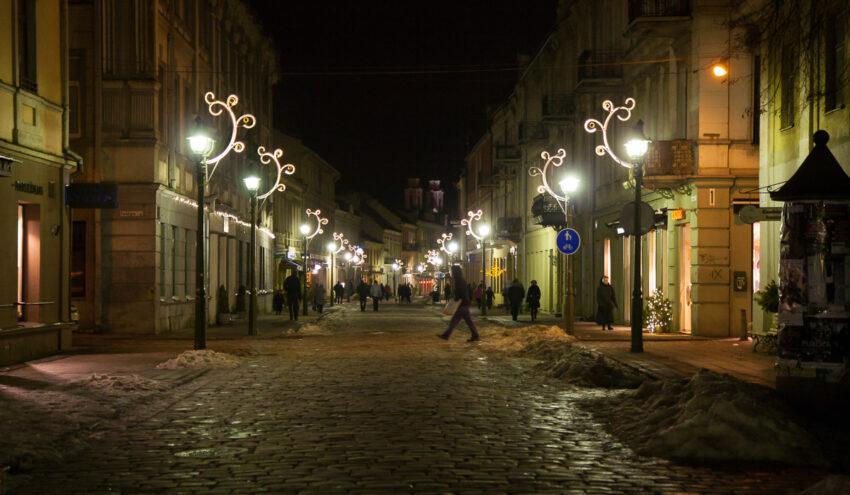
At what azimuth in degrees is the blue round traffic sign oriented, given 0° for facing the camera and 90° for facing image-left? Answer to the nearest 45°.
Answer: approximately 0°

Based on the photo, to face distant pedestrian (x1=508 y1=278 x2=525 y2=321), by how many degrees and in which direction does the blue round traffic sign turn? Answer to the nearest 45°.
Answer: approximately 180°

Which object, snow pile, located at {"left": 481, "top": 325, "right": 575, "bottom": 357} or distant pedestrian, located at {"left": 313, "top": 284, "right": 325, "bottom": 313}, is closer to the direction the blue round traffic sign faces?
the snow pile

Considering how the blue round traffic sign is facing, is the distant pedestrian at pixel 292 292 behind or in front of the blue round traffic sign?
behind

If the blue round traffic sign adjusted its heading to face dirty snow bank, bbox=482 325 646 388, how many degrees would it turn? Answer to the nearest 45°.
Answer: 0° — it already faces it

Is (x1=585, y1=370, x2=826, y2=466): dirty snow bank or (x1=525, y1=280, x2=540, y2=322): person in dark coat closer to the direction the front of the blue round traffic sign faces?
the dirty snow bank

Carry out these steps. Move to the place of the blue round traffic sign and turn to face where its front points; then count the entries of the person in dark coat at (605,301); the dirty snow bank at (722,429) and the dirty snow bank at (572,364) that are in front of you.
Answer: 2

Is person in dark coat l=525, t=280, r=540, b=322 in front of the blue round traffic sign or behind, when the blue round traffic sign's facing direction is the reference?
behind
